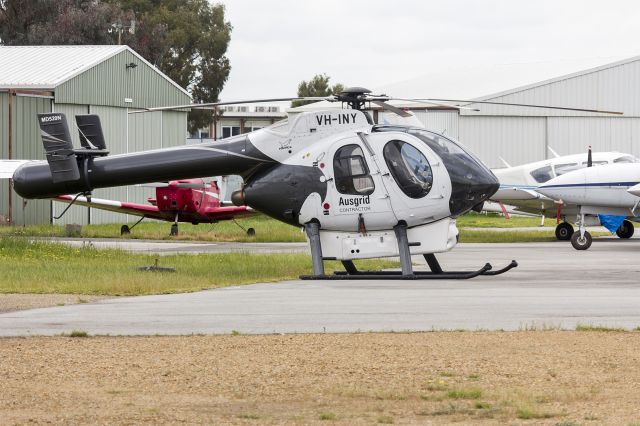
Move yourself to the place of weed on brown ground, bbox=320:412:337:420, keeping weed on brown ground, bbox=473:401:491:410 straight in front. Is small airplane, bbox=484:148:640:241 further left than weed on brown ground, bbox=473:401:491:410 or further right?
left

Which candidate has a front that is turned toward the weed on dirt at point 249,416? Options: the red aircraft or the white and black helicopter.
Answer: the red aircraft

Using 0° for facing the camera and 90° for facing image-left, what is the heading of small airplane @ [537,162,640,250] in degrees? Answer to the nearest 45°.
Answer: approximately 45°

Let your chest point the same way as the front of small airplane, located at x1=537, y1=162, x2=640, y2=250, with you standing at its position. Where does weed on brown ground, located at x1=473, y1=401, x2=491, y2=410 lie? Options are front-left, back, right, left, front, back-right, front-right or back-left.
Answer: front-left

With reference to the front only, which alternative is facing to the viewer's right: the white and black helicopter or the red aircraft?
the white and black helicopter

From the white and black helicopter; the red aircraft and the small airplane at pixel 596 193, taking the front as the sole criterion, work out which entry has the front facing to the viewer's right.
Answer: the white and black helicopter

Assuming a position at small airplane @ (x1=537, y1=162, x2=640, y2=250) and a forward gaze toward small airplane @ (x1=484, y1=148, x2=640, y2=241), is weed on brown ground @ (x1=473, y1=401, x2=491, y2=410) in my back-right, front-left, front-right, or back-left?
back-left

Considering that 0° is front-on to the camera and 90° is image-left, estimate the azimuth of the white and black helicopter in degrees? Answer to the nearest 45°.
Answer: approximately 270°

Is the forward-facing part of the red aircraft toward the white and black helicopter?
yes

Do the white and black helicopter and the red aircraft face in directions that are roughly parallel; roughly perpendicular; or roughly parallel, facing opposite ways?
roughly perpendicular

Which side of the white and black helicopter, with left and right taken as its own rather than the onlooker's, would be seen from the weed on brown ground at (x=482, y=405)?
right

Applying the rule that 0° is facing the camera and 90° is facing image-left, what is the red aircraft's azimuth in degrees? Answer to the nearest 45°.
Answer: approximately 0°
